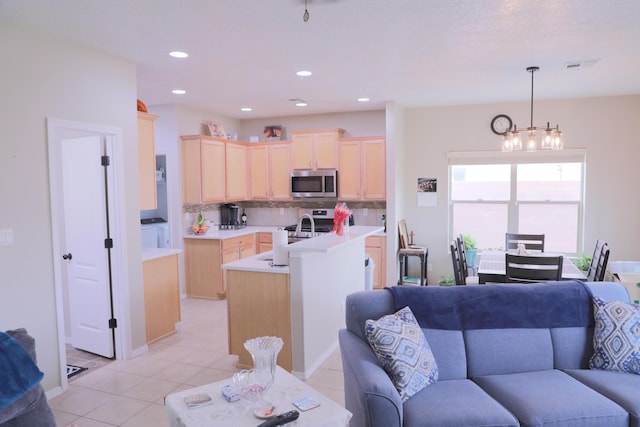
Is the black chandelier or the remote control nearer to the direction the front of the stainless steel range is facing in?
the remote control

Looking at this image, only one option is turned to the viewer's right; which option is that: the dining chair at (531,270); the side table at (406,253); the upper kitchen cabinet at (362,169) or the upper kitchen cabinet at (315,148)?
the side table at (406,253)

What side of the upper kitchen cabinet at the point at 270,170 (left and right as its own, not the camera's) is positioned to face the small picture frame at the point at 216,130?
right

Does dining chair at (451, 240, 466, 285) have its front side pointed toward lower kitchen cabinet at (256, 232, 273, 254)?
no

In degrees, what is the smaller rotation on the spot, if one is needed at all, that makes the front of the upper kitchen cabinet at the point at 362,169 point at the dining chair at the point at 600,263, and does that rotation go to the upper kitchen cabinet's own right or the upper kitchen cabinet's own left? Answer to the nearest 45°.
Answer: approximately 45° to the upper kitchen cabinet's own left

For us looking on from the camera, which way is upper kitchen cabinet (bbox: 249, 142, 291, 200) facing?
facing the viewer

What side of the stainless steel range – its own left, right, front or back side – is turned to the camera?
front

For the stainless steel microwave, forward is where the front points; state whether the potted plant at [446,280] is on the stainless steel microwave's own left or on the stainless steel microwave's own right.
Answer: on the stainless steel microwave's own left

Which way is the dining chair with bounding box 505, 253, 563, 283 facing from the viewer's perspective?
away from the camera

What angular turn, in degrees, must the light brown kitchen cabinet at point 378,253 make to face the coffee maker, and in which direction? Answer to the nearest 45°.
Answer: approximately 90° to its right

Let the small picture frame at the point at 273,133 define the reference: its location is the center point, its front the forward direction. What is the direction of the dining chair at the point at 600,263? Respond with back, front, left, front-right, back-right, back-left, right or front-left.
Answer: front-left

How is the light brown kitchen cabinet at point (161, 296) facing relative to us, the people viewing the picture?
facing to the right of the viewer

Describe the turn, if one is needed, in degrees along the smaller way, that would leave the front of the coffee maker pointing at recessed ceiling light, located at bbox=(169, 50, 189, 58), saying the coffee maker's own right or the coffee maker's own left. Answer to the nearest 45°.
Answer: approximately 45° to the coffee maker's own right

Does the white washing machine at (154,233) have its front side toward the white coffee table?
yes

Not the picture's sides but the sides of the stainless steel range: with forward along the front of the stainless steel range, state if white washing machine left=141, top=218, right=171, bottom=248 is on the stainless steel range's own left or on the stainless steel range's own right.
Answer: on the stainless steel range's own right

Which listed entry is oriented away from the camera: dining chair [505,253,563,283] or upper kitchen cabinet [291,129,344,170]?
the dining chair
